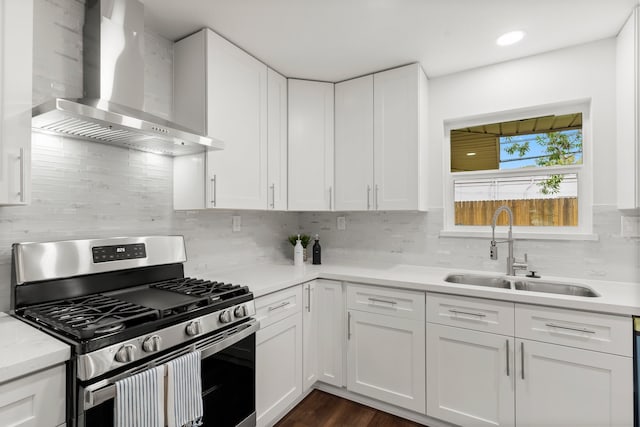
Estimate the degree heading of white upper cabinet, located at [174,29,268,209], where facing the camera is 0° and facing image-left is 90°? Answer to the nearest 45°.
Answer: approximately 315°

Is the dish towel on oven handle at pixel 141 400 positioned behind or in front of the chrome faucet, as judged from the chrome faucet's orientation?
in front

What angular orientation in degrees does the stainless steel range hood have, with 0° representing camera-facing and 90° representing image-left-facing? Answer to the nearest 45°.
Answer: approximately 315°

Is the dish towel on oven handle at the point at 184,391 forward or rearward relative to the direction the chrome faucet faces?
forward
